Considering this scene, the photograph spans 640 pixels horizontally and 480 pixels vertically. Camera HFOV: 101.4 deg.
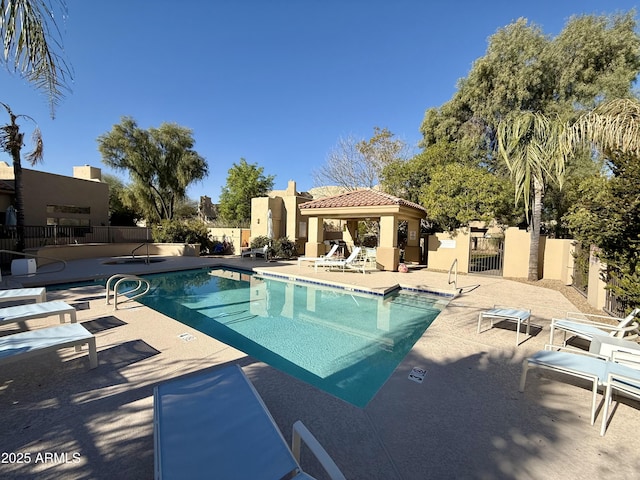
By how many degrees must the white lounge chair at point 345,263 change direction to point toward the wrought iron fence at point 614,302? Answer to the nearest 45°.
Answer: approximately 135° to its left

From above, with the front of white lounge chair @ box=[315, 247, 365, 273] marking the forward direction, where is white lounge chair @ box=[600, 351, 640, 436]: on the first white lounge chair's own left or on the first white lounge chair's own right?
on the first white lounge chair's own left

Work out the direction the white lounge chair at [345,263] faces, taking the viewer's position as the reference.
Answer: facing to the left of the viewer

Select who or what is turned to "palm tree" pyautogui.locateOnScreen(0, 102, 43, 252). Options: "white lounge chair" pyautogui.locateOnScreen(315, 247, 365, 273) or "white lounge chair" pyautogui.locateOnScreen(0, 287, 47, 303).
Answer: "white lounge chair" pyautogui.locateOnScreen(315, 247, 365, 273)

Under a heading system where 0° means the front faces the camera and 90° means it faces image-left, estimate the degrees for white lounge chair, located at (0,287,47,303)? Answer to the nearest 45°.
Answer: approximately 270°

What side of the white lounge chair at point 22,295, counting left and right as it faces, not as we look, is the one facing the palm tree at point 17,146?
left

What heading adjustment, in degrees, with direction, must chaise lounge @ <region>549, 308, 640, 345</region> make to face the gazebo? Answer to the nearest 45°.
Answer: approximately 45° to its right

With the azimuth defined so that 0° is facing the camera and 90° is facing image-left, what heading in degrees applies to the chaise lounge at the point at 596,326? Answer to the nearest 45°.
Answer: approximately 90°
